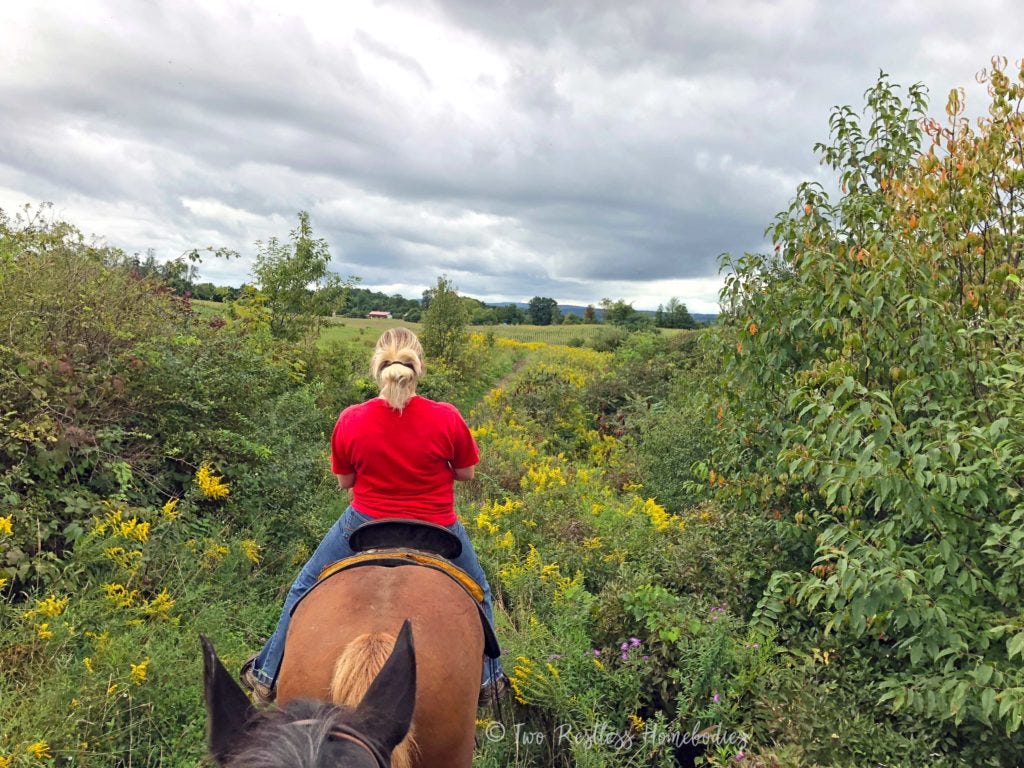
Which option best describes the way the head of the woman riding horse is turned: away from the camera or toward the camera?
away from the camera

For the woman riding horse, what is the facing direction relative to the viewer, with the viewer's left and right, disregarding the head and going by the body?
facing away from the viewer

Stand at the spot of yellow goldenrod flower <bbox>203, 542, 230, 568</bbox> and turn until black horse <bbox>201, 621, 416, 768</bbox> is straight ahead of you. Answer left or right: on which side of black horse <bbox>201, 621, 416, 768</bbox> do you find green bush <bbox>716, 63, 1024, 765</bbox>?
left

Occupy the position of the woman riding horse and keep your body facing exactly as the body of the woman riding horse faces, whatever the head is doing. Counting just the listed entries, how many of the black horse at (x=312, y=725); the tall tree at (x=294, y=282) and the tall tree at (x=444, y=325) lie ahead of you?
2

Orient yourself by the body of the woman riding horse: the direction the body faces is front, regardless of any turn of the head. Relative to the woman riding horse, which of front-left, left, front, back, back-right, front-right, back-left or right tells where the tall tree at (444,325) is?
front

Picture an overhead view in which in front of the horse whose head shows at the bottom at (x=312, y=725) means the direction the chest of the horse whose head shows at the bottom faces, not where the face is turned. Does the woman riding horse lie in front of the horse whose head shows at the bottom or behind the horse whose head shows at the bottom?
in front

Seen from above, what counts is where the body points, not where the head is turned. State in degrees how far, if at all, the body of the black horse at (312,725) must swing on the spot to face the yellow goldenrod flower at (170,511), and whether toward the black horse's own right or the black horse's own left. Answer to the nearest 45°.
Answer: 0° — it already faces it

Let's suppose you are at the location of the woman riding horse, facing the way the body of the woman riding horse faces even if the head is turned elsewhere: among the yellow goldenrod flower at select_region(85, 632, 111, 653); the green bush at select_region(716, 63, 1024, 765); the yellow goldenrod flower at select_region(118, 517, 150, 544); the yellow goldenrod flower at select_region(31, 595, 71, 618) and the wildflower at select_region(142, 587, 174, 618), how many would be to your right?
1

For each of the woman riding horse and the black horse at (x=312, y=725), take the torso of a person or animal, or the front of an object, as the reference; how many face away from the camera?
2

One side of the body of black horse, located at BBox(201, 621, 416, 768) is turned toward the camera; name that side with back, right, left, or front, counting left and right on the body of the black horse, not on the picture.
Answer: back

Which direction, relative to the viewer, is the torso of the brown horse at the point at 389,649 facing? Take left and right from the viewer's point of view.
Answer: facing away from the viewer
